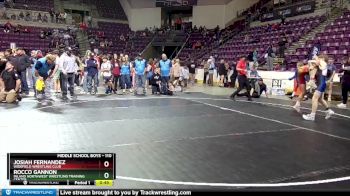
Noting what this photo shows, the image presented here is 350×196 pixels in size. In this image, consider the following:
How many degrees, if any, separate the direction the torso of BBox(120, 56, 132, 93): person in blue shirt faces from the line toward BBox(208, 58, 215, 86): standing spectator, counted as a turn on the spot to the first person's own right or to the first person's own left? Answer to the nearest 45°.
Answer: approximately 135° to the first person's own left

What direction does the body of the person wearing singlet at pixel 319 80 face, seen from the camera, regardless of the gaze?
to the viewer's left

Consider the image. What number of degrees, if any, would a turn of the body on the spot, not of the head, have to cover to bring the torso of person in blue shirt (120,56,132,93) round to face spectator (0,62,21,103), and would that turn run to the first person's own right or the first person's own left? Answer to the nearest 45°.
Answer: approximately 45° to the first person's own right

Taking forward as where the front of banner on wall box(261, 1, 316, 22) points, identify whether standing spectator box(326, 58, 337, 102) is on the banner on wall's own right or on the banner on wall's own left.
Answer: on the banner on wall's own left

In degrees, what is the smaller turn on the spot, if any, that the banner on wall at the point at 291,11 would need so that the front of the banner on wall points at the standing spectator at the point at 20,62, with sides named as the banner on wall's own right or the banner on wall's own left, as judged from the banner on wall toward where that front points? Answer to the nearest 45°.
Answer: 0° — it already faces them

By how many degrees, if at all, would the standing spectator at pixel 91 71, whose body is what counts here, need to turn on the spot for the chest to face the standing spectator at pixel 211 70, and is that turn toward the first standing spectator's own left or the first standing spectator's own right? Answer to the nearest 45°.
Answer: approximately 135° to the first standing spectator's own left

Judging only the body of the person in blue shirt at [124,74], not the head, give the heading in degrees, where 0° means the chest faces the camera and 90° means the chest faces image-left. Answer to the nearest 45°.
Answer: approximately 0°

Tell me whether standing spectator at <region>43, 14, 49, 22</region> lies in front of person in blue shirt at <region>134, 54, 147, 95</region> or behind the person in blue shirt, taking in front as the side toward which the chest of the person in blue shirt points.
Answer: behind

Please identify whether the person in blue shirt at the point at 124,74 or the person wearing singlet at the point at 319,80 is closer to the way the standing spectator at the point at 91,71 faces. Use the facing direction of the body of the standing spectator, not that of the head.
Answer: the person wearing singlet
